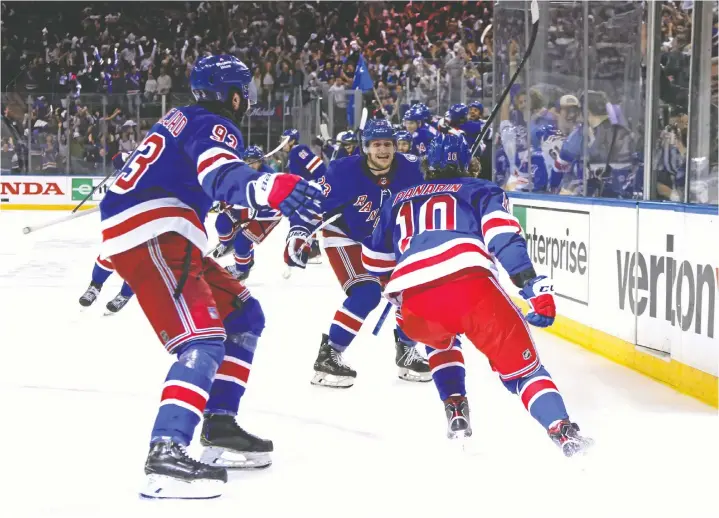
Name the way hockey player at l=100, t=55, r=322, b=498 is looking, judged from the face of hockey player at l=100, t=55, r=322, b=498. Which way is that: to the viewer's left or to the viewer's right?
to the viewer's right

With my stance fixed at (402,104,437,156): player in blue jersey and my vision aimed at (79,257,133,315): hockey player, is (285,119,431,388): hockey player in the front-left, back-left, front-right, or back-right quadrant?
front-left

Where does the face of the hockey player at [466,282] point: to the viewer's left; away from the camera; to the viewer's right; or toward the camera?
away from the camera

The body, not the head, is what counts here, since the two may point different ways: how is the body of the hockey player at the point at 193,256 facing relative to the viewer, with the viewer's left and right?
facing away from the viewer and to the right of the viewer

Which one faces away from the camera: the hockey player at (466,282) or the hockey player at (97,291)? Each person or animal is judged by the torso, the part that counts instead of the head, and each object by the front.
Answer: the hockey player at (466,282)

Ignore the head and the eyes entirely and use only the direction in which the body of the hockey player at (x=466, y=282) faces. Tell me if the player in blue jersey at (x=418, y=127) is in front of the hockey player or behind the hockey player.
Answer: in front

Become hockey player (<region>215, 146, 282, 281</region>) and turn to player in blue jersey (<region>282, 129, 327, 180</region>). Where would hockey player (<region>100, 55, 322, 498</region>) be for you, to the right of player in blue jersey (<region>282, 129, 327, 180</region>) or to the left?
right

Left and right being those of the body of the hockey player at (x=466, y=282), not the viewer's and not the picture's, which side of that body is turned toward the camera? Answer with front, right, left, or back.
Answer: back

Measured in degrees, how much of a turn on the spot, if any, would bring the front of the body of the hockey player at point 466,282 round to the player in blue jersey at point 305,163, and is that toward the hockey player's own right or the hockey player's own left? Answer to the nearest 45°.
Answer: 0° — they already face them
